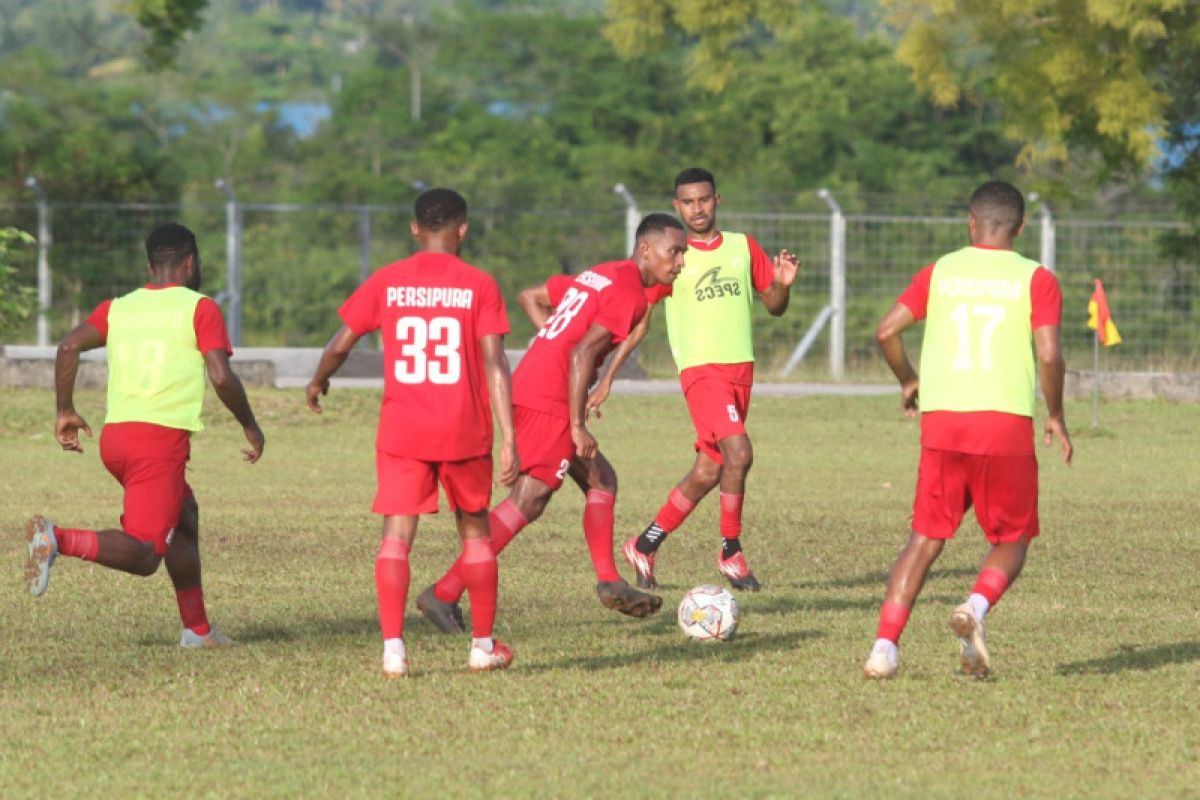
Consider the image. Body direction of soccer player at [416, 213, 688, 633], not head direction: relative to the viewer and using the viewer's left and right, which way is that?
facing to the right of the viewer

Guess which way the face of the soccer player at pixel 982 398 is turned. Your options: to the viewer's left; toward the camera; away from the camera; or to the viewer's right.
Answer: away from the camera

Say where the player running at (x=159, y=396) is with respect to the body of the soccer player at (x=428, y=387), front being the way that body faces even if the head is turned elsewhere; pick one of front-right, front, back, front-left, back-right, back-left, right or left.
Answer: front-left

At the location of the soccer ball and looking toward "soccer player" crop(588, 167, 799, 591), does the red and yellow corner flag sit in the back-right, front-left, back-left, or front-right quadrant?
front-right

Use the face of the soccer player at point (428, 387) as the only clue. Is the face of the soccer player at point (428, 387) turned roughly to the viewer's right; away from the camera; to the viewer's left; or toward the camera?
away from the camera

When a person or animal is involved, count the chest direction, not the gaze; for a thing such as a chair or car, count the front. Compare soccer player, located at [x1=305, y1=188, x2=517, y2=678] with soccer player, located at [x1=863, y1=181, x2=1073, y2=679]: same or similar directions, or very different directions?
same or similar directions

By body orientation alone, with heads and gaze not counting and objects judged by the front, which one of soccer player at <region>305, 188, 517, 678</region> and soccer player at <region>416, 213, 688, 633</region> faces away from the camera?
soccer player at <region>305, 188, 517, 678</region>

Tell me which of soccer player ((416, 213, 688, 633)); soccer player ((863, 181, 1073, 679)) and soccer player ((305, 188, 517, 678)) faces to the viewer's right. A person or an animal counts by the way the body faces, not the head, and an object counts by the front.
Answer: soccer player ((416, 213, 688, 633))

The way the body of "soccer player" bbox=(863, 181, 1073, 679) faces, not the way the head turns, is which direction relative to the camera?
away from the camera

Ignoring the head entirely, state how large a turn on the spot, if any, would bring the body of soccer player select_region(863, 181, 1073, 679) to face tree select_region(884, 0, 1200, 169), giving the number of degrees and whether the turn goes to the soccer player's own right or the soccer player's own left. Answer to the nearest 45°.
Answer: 0° — they already face it

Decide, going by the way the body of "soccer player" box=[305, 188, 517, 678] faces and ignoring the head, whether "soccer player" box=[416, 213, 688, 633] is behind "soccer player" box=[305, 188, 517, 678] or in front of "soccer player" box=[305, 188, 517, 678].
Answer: in front

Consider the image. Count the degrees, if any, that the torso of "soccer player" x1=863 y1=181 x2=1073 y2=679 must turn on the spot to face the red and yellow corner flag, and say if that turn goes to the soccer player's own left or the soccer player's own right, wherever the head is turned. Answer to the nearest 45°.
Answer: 0° — they already face it

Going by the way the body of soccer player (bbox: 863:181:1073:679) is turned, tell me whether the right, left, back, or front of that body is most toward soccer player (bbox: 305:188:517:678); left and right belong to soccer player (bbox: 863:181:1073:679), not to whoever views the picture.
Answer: left

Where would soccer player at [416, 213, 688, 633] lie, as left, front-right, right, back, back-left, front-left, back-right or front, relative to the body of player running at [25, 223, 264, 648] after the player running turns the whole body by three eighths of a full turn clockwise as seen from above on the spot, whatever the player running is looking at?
left

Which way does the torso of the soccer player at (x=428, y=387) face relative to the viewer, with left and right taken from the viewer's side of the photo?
facing away from the viewer
